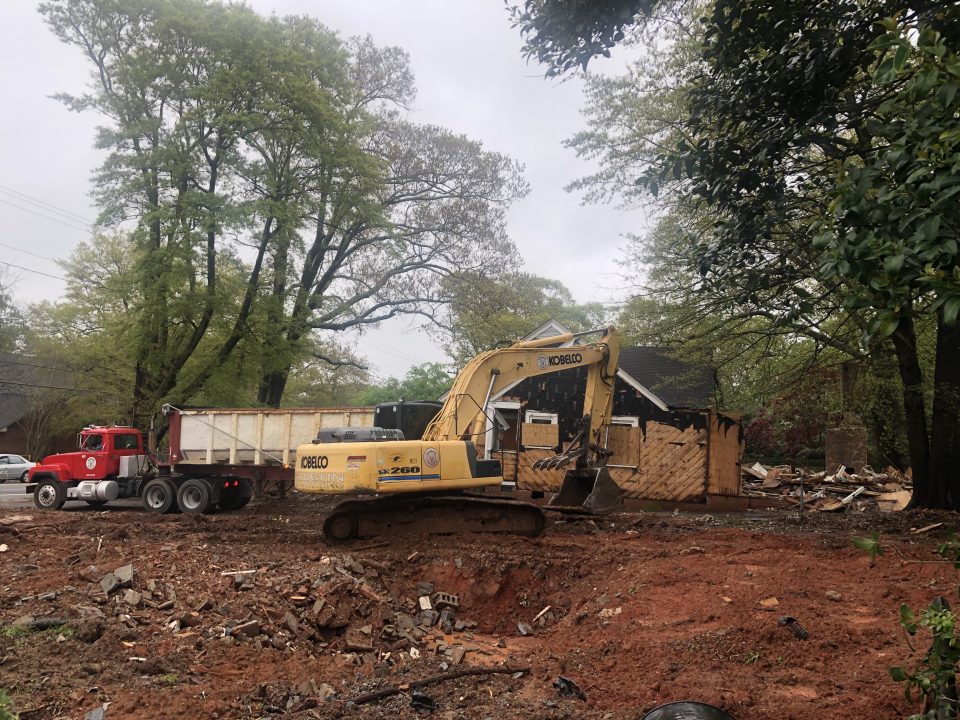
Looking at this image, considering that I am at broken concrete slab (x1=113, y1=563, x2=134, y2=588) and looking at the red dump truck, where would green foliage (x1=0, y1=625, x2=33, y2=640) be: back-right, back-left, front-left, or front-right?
back-left

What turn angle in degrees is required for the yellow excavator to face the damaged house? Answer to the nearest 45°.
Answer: approximately 45° to its left

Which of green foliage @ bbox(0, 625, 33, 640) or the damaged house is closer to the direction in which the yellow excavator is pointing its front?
the damaged house

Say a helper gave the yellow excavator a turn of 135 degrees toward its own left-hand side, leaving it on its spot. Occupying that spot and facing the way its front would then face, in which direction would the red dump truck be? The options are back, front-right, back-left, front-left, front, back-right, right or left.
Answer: front

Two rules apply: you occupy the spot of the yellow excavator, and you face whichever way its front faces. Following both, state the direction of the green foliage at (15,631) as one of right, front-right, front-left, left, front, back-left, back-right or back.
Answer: back-right

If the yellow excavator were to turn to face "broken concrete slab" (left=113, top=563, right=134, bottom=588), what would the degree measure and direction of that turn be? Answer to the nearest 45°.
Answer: approximately 135° to its right

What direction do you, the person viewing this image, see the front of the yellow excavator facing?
facing to the right of the viewer

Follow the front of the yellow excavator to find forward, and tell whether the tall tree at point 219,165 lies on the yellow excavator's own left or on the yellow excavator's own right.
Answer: on the yellow excavator's own left

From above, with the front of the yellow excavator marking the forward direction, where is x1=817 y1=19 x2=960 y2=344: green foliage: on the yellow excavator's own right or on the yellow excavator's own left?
on the yellow excavator's own right
